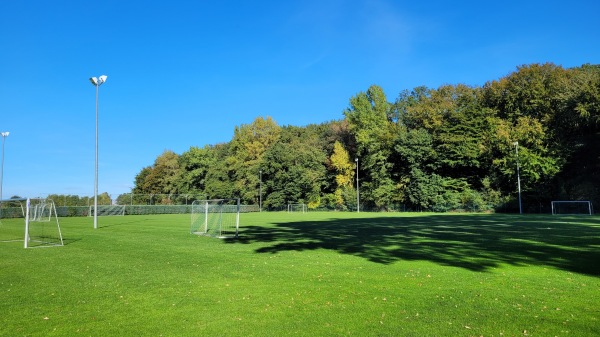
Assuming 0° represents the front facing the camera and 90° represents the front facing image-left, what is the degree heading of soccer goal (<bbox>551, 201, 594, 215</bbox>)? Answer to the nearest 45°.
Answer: approximately 0°

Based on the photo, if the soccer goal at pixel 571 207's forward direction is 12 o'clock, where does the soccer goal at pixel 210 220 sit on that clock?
the soccer goal at pixel 210 220 is roughly at 1 o'clock from the soccer goal at pixel 571 207.

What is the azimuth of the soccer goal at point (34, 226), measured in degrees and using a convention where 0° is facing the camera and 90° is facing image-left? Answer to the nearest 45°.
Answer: approximately 45°

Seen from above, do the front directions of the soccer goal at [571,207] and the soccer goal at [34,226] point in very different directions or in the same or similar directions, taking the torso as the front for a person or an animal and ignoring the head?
same or similar directions

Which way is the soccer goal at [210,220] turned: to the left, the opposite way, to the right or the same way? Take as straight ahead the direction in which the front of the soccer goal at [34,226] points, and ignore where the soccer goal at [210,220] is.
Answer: the opposite way

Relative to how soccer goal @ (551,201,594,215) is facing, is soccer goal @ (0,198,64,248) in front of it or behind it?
in front

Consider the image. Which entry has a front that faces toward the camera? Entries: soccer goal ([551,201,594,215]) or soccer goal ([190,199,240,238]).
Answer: soccer goal ([551,201,594,215])
